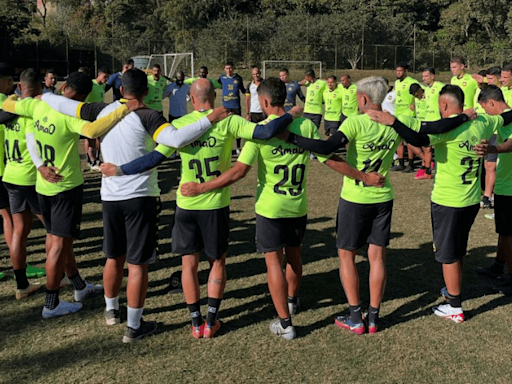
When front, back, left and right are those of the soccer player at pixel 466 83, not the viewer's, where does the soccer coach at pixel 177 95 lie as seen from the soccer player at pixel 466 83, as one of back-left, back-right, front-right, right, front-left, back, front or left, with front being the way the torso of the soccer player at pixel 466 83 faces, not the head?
front-right

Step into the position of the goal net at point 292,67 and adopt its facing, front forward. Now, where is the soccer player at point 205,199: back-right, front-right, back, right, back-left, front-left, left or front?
front

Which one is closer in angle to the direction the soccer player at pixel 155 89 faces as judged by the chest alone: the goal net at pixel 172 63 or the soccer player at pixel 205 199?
the soccer player

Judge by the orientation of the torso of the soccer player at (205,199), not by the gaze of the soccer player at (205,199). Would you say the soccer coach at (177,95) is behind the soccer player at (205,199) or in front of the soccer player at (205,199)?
in front

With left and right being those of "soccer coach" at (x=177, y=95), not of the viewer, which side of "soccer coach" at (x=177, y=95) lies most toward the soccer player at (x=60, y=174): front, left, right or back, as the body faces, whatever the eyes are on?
front

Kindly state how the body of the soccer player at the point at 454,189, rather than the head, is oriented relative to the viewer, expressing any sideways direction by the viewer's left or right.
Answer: facing away from the viewer and to the left of the viewer

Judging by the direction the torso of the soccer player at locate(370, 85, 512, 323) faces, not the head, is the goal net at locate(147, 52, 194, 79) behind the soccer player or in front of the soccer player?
in front

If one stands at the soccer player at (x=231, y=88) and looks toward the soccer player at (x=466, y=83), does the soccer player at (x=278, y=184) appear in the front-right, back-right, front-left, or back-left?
front-right

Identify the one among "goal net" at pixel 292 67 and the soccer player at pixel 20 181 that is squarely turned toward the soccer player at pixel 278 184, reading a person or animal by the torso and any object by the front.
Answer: the goal net

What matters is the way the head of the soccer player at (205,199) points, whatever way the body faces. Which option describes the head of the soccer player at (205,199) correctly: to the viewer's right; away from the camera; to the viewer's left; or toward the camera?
away from the camera

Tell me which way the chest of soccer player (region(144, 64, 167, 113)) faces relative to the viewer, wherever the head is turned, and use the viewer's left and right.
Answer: facing the viewer

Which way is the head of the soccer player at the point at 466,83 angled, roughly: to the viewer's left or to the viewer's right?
to the viewer's left

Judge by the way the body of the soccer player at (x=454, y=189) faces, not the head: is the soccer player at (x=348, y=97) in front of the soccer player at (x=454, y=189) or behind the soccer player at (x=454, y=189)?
in front

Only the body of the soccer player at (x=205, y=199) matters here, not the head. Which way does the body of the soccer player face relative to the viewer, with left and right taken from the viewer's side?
facing away from the viewer

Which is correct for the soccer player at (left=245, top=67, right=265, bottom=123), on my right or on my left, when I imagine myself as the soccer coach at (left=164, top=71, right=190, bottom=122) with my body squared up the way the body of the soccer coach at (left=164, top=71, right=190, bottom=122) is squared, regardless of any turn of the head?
on my left

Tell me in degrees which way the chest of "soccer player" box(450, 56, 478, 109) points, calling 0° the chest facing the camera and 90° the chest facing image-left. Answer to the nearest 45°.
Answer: approximately 45°

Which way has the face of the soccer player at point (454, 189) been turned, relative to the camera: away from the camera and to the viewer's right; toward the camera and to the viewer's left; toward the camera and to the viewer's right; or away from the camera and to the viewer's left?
away from the camera and to the viewer's left

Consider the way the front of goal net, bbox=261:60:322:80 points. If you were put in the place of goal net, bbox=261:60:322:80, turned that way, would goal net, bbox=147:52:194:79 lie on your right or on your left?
on your right
